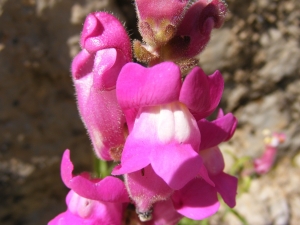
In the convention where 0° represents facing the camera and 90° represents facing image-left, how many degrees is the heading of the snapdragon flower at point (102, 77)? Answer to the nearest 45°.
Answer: approximately 45°

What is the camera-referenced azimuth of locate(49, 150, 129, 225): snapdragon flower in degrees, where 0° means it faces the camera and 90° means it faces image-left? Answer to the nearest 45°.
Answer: approximately 45°

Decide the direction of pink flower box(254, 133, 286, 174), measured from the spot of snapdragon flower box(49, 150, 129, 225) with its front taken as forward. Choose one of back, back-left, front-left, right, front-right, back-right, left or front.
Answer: back
